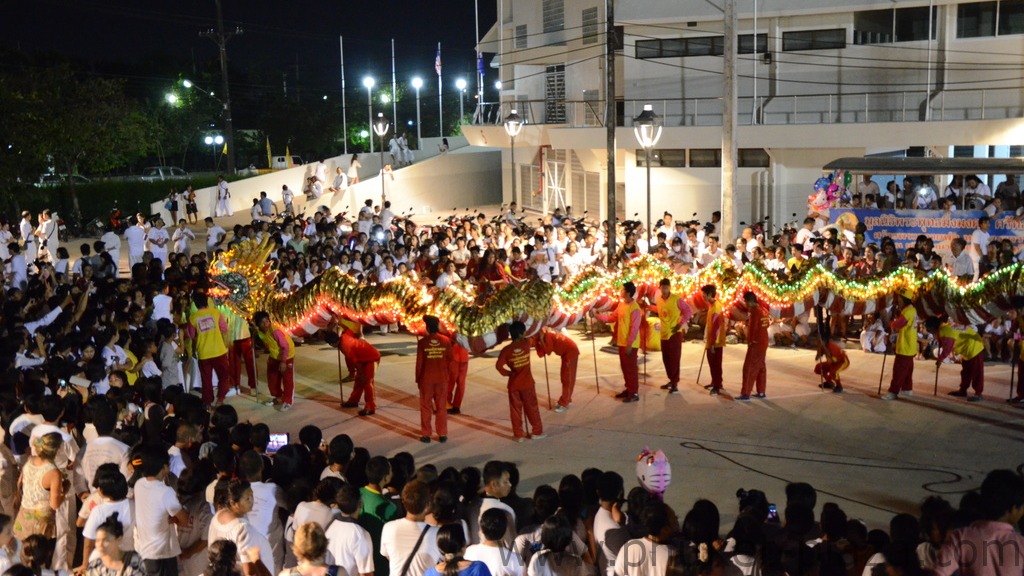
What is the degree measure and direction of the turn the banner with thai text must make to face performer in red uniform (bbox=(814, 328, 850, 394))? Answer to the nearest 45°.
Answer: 0° — it already faces them

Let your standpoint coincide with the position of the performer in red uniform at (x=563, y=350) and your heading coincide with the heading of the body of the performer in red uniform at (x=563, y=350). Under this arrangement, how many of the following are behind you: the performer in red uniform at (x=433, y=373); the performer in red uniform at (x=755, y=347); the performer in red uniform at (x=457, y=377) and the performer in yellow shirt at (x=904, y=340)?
2

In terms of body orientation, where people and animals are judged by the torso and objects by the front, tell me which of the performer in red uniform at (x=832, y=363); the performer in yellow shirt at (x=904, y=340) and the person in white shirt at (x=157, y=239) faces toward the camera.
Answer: the person in white shirt

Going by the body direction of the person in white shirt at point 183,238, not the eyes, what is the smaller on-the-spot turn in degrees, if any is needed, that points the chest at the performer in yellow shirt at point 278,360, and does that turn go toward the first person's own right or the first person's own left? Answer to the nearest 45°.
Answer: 0° — they already face them

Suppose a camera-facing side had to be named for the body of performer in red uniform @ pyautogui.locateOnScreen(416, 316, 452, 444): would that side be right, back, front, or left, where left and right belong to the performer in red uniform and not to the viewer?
back

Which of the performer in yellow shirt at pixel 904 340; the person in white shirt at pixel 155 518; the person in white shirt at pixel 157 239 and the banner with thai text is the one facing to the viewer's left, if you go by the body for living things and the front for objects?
the performer in yellow shirt

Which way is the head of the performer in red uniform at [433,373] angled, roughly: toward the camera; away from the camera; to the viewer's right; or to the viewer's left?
away from the camera

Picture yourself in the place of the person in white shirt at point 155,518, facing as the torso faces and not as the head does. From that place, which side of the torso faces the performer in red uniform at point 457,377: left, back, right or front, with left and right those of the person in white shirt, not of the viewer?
front

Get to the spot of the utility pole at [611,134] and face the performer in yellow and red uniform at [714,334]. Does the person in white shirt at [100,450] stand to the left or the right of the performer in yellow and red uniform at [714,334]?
right

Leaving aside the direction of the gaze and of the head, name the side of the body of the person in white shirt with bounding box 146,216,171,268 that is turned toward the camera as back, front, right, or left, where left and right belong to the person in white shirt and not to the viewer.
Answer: front

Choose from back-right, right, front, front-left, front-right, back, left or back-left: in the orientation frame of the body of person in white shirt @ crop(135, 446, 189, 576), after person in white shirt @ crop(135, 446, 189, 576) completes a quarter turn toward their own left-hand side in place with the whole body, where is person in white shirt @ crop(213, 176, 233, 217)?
front-right

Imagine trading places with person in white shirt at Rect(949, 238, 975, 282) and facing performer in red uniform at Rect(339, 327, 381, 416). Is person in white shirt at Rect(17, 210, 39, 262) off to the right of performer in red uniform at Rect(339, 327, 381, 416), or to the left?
right

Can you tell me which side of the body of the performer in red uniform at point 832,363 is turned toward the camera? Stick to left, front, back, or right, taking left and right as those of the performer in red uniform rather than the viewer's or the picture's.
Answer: left

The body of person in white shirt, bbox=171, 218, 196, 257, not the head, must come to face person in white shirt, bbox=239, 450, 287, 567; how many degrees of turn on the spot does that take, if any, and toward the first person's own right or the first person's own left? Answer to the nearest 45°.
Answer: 0° — they already face them

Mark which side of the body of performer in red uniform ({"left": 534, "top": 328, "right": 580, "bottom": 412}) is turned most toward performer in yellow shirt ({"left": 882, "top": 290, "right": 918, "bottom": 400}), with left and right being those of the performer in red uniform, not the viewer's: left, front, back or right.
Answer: back
